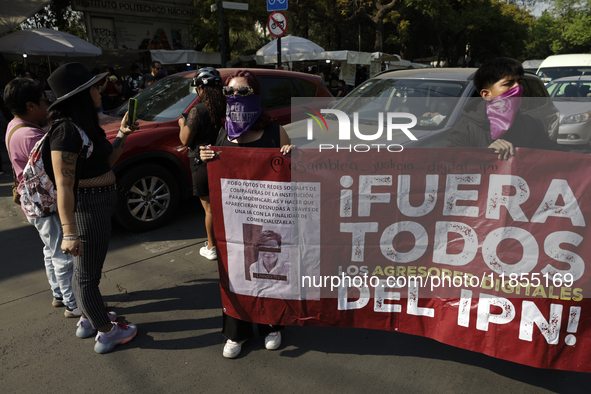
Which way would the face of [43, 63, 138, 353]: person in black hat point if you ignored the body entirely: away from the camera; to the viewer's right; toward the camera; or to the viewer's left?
to the viewer's right

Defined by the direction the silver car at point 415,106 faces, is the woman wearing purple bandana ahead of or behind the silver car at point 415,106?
ahead

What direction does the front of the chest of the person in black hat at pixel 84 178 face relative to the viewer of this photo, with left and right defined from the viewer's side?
facing to the right of the viewer

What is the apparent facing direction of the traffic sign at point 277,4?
toward the camera

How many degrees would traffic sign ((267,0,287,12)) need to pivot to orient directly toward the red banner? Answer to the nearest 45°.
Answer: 0° — it already faces it

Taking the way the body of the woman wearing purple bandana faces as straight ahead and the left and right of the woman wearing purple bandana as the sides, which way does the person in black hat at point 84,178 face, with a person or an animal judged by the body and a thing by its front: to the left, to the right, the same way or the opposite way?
to the left

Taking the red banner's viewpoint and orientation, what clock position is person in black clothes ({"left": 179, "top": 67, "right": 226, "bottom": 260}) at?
The person in black clothes is roughly at 4 o'clock from the red banner.

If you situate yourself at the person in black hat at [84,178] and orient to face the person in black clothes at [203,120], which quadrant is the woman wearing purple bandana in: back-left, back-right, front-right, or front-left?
front-right

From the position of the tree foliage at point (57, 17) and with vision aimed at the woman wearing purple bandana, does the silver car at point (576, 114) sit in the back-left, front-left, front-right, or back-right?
front-left

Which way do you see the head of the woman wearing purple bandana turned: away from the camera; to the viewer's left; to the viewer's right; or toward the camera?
toward the camera

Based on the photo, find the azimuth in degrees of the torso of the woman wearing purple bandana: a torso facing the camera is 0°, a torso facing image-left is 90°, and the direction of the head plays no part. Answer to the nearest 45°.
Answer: approximately 0°

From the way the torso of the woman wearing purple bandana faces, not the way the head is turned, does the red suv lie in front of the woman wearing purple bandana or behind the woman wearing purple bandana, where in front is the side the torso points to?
behind

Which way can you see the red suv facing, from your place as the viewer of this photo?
facing the viewer and to the left of the viewer

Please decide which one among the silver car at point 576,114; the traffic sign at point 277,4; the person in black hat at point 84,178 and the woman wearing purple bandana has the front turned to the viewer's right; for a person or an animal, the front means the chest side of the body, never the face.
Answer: the person in black hat
